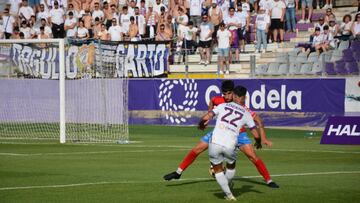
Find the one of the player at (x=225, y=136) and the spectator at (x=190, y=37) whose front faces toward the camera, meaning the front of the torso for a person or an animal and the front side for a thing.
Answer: the spectator

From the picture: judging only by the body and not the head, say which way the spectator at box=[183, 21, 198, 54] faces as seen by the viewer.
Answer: toward the camera

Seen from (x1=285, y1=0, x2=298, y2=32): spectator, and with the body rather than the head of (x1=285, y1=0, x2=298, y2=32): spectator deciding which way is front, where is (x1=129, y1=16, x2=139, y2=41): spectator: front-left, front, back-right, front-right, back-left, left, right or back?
right

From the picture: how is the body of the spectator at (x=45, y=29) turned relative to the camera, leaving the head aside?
toward the camera

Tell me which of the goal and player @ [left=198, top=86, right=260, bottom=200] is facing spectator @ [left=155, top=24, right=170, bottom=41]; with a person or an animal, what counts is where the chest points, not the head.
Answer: the player

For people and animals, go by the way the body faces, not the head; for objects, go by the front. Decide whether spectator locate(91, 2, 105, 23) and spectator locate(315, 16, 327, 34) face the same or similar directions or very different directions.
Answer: same or similar directions

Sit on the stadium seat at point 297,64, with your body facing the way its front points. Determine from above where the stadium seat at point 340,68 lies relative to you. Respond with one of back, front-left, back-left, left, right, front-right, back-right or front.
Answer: left

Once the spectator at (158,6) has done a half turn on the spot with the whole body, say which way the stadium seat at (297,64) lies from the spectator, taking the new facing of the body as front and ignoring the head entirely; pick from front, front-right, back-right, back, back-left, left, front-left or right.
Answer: back-right

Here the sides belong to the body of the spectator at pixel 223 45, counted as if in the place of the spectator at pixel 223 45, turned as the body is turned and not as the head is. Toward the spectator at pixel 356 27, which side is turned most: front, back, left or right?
left

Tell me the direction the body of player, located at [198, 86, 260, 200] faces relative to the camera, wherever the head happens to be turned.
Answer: away from the camera

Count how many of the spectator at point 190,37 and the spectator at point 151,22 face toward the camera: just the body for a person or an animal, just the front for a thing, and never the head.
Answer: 2

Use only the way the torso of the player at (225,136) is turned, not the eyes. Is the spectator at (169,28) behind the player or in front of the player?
in front

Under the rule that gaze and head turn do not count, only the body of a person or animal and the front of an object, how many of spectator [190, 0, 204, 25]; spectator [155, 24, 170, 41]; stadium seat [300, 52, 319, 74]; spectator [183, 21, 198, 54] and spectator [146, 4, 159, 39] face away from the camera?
0

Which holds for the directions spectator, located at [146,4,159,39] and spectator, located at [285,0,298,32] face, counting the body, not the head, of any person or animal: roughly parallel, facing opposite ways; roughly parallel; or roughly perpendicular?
roughly parallel
